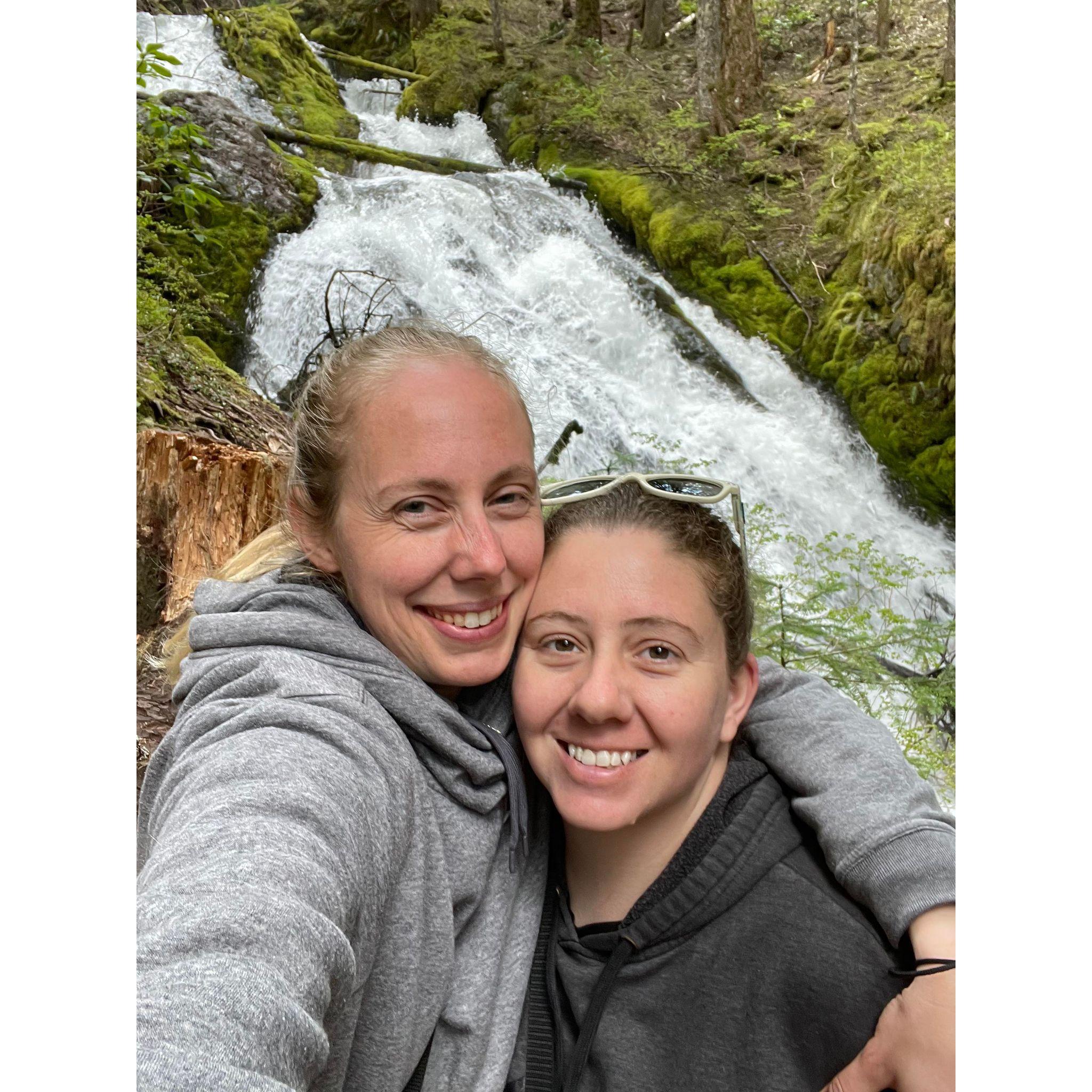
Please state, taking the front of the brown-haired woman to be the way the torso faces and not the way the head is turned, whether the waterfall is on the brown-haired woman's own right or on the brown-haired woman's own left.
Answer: on the brown-haired woman's own right

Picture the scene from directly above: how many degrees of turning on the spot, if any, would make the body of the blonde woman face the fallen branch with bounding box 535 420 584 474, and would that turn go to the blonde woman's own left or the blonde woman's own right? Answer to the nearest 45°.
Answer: approximately 135° to the blonde woman's own left

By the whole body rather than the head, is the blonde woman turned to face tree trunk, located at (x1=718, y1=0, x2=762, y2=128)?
no

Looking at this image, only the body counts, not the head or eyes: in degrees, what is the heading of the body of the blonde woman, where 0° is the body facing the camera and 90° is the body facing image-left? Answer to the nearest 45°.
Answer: approximately 315°

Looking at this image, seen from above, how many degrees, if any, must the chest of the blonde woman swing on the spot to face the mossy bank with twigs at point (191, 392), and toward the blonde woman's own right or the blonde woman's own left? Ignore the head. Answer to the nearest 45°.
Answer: approximately 180°

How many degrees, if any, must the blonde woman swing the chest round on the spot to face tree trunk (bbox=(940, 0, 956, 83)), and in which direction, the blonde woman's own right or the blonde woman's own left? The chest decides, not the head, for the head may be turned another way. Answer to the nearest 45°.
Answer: approximately 90° to the blonde woman's own left

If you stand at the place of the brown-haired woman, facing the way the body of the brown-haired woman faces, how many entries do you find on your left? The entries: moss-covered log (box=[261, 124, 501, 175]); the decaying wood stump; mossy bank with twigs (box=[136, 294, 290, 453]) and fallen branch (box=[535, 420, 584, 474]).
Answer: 0
